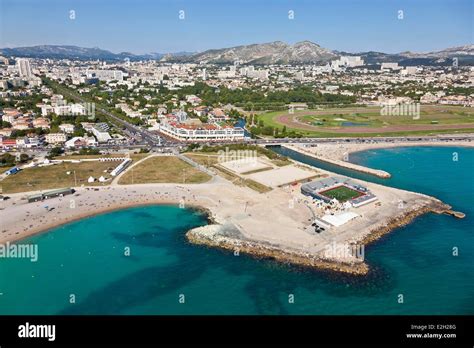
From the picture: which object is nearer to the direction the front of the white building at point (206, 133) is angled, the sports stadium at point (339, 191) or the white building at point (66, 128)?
the sports stadium

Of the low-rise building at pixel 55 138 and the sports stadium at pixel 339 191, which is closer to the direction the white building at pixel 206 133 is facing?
the sports stadium

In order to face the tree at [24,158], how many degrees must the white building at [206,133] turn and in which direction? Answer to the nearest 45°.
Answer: approximately 45° to its right

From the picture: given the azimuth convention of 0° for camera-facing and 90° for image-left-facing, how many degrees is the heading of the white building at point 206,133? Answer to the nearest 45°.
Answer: approximately 0°

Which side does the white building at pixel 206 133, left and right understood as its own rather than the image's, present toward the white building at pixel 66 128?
right

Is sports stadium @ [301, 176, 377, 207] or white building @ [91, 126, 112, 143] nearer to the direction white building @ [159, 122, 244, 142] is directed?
the sports stadium

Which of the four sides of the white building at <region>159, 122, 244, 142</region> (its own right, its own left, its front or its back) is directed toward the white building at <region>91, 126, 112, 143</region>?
right
